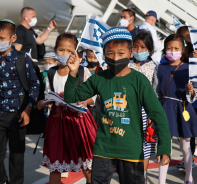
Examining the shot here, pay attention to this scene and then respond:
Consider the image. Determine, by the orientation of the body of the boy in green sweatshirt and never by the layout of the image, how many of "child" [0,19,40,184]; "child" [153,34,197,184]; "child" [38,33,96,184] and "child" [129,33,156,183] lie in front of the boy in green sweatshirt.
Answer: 0

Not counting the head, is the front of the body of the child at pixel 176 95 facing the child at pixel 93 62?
no

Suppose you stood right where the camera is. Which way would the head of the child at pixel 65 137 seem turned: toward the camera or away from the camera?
toward the camera

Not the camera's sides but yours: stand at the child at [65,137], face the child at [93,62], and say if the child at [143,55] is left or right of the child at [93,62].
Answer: right

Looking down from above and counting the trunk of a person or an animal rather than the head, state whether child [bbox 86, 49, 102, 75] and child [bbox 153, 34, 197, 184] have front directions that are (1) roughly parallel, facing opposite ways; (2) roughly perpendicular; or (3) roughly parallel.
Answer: roughly parallel

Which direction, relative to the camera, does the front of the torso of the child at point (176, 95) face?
toward the camera

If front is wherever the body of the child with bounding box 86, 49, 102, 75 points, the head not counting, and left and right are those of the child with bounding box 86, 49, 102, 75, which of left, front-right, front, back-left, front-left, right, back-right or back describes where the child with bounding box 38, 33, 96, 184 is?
front

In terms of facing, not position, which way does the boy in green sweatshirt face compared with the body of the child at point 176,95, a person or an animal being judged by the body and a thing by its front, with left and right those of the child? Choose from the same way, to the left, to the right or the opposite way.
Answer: the same way

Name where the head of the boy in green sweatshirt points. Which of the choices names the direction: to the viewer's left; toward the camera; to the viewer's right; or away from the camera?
toward the camera

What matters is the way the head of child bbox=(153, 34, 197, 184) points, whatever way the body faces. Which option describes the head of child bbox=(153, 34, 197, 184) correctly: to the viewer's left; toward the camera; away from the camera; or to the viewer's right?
toward the camera

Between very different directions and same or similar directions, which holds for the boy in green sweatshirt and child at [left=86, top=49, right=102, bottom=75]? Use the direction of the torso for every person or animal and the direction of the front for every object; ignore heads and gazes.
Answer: same or similar directions

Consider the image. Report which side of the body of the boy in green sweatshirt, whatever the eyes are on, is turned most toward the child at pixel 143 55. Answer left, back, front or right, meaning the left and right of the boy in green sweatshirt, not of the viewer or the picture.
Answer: back

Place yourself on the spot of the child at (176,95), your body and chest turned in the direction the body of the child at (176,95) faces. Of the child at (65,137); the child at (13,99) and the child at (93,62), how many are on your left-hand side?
0

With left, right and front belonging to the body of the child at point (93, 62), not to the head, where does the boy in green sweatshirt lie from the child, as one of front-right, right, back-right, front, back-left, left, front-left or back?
front

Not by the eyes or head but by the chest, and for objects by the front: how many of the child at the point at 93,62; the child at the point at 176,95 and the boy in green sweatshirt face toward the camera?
3

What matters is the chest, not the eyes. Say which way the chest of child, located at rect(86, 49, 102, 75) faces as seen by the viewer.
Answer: toward the camera

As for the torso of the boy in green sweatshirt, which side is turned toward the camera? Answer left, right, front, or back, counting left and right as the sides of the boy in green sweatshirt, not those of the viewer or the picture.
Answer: front
